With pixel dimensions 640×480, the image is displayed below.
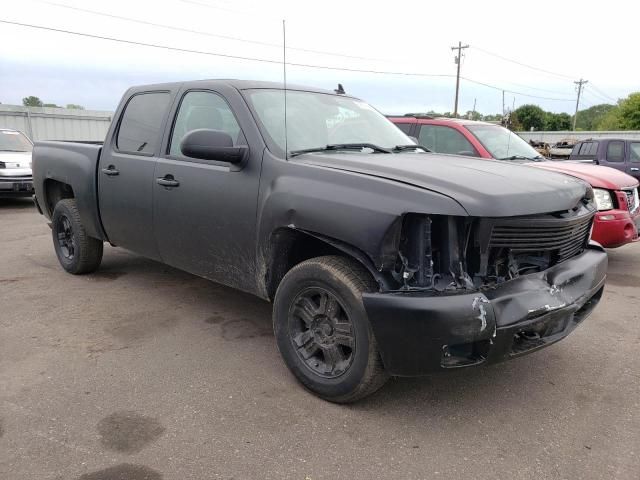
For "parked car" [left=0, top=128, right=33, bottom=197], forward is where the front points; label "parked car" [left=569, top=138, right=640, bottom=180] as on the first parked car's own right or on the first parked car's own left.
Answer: on the first parked car's own left

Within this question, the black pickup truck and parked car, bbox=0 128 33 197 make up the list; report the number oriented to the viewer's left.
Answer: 0

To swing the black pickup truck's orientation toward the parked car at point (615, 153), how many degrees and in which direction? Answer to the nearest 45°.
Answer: approximately 90° to its left

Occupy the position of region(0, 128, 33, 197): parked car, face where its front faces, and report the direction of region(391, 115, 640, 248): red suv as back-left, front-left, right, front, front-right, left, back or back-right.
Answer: front-left

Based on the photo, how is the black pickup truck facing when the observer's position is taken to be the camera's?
facing the viewer and to the right of the viewer

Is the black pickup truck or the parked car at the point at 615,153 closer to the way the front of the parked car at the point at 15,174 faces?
the black pickup truck

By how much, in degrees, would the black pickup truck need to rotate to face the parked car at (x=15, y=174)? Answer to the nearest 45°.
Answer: approximately 180°

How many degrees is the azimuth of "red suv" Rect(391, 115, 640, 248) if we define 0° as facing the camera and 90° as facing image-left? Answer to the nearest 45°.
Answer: approximately 315°

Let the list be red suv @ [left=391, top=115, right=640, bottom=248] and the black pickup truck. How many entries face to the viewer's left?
0
